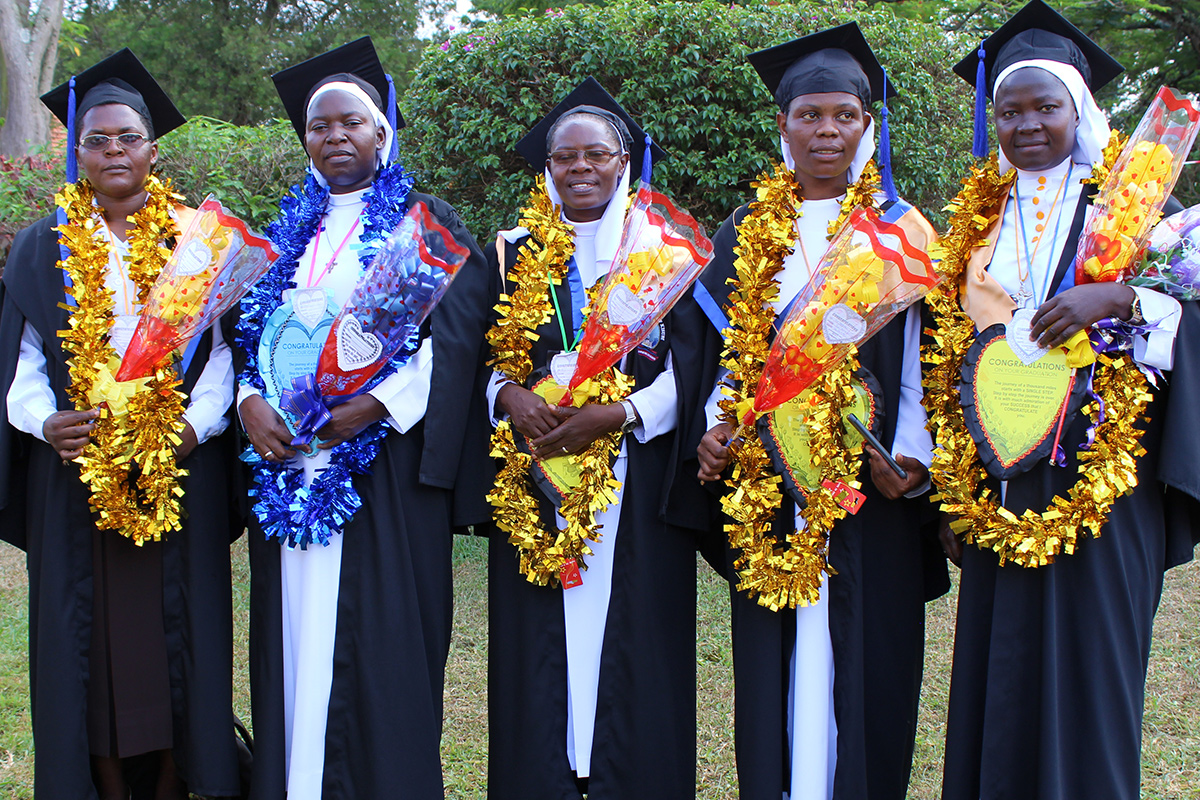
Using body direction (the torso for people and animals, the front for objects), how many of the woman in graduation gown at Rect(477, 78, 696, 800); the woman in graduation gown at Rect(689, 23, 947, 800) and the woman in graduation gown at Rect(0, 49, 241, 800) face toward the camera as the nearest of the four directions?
3

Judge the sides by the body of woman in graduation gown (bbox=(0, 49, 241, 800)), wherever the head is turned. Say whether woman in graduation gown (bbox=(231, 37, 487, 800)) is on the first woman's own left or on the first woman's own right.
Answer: on the first woman's own left

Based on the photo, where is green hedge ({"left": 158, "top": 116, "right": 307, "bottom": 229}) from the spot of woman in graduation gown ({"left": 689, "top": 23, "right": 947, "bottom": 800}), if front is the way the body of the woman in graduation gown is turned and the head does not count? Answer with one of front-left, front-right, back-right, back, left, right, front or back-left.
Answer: back-right

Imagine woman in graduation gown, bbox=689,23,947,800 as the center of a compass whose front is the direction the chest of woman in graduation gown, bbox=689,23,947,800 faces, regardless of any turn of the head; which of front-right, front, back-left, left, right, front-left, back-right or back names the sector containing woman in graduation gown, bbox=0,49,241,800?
right

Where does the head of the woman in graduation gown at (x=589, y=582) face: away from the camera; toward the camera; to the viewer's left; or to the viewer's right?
toward the camera

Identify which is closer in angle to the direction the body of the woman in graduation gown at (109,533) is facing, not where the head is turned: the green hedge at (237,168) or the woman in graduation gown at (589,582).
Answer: the woman in graduation gown

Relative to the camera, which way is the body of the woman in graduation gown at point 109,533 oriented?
toward the camera

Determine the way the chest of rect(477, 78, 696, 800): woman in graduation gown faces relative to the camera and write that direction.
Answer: toward the camera

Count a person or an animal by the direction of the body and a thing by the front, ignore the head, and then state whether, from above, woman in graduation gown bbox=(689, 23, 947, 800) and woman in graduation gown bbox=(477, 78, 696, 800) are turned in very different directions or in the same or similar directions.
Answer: same or similar directions

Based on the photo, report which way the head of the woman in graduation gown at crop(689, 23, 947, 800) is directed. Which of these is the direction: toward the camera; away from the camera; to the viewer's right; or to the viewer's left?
toward the camera

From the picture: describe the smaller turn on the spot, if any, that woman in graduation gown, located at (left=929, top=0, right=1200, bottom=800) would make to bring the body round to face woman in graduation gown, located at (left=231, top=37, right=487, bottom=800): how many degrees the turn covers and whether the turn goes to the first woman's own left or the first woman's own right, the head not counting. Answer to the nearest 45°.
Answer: approximately 45° to the first woman's own right

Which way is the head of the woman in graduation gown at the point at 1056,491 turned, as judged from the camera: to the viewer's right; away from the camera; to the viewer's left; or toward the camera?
toward the camera

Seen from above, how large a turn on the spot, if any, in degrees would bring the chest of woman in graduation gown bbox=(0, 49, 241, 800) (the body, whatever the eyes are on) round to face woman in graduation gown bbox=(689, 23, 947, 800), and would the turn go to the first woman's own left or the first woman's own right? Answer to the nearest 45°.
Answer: approximately 45° to the first woman's own left

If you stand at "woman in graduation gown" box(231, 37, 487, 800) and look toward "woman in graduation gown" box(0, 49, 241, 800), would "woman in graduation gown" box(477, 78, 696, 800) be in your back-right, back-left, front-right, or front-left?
back-right

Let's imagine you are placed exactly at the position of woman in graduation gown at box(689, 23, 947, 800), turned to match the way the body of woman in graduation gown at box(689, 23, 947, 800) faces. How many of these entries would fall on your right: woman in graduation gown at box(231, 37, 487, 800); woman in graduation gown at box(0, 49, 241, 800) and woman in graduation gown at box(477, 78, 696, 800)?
3

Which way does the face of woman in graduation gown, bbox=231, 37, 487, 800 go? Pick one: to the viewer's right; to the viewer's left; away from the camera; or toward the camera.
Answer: toward the camera
